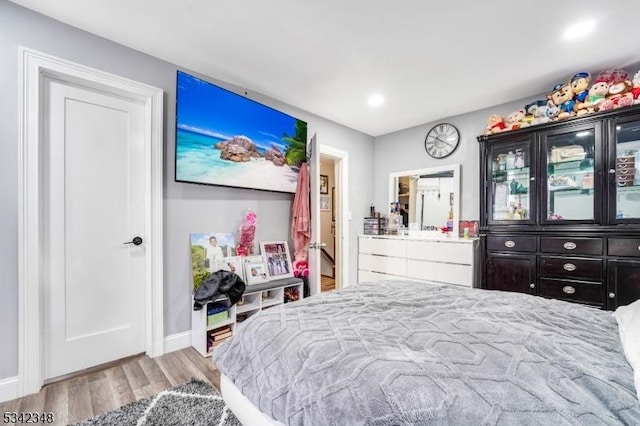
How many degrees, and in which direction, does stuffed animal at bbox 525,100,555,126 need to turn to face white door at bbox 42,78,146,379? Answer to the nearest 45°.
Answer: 0° — it already faces it

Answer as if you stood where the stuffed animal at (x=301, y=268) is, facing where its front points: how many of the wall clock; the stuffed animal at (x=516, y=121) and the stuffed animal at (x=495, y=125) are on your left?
3

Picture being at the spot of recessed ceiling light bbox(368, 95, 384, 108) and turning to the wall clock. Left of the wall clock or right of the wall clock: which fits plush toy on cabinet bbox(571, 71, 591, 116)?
right

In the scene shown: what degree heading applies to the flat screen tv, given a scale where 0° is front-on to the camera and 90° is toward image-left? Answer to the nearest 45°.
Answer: approximately 315°

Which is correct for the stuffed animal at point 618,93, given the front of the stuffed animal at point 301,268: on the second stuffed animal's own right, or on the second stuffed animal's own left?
on the second stuffed animal's own left

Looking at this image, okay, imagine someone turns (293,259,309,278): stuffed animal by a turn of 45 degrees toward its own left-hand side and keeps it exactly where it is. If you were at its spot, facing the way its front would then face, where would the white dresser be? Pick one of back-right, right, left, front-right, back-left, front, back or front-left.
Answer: front-left

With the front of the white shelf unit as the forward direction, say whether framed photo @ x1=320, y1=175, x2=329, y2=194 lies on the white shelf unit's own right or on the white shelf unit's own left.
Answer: on the white shelf unit's own left

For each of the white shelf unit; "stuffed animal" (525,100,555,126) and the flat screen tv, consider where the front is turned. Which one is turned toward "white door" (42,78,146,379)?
the stuffed animal
